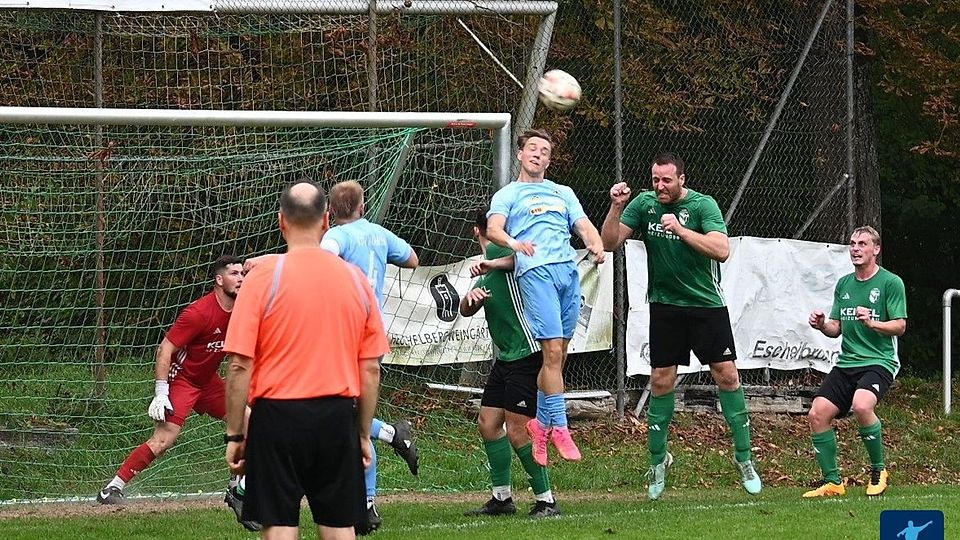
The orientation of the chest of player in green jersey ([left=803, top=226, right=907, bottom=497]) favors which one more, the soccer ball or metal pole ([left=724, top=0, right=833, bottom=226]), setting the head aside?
the soccer ball

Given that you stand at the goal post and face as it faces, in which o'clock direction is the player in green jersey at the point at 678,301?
The player in green jersey is roughly at 10 o'clock from the goal post.

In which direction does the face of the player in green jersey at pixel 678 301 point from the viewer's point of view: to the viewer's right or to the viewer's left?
to the viewer's left

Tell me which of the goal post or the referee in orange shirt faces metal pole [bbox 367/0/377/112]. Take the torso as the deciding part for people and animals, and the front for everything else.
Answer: the referee in orange shirt

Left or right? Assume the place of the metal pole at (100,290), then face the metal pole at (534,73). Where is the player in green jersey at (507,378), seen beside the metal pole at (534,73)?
right

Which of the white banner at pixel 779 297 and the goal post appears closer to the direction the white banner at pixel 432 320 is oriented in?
the goal post

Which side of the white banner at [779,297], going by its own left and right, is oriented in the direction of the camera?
front

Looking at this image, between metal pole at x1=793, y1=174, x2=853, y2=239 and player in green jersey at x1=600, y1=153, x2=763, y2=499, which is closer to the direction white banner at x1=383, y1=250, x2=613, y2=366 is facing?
the player in green jersey

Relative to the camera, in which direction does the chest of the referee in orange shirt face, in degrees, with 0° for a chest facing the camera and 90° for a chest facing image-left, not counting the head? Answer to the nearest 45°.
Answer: approximately 180°

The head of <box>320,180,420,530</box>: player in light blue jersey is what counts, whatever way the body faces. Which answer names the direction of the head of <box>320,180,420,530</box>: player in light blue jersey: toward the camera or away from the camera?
away from the camera

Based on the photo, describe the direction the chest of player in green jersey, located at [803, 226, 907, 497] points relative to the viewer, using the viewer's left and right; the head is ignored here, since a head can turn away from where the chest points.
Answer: facing the viewer and to the left of the viewer

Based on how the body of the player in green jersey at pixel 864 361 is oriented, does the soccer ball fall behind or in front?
in front
